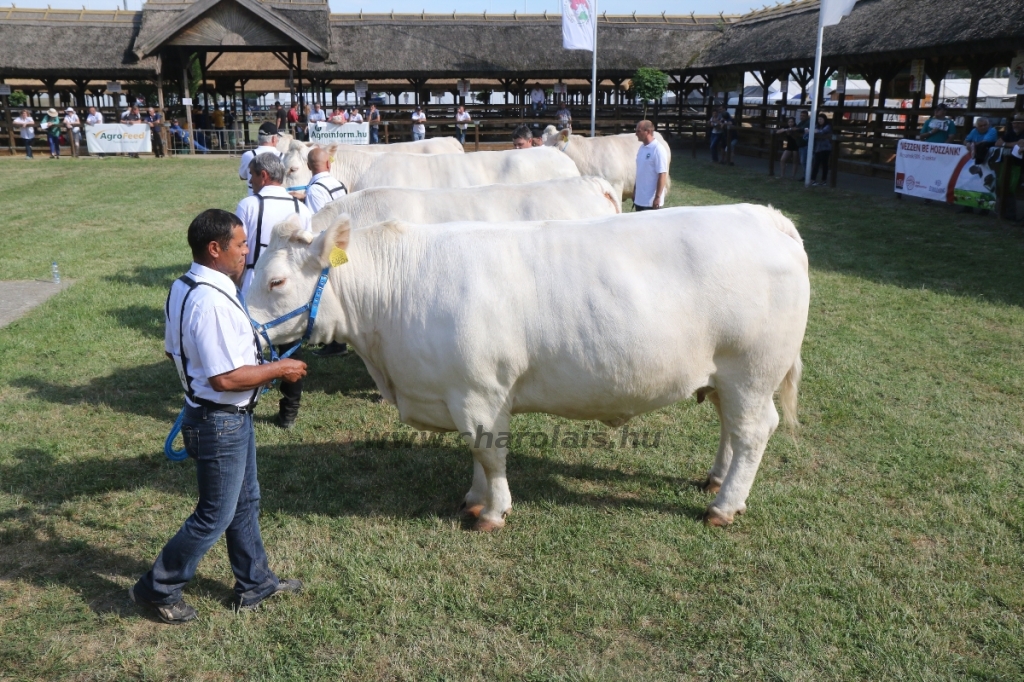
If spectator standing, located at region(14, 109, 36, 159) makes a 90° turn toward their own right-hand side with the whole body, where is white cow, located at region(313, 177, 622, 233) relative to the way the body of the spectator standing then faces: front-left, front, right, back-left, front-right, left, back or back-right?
left

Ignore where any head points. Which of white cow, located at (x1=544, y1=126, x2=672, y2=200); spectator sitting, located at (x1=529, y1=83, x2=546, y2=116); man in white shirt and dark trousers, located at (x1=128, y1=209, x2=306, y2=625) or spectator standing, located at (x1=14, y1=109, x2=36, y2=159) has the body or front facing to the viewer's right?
the man in white shirt and dark trousers

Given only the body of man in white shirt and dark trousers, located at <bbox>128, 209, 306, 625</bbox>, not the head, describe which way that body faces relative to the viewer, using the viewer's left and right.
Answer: facing to the right of the viewer

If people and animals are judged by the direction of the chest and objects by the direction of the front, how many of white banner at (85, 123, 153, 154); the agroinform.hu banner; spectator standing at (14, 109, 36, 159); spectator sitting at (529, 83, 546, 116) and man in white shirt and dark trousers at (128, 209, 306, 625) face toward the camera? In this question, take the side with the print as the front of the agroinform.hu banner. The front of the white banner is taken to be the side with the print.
4

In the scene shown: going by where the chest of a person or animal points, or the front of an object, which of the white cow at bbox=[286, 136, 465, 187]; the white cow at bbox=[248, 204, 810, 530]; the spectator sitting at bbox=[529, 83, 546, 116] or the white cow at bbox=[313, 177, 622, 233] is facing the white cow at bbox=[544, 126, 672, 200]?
the spectator sitting

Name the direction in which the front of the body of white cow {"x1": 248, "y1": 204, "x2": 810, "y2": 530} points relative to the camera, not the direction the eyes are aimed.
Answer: to the viewer's left

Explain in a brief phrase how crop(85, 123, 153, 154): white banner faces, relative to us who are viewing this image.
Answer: facing the viewer

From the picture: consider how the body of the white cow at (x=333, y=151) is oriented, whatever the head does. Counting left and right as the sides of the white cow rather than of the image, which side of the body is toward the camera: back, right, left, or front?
left

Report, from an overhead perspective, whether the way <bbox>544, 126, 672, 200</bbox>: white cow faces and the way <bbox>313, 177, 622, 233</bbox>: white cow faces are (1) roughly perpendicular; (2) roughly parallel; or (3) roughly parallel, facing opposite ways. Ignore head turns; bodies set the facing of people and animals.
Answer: roughly parallel

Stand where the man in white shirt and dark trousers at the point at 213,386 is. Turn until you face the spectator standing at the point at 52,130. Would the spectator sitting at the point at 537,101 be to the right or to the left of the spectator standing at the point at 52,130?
right

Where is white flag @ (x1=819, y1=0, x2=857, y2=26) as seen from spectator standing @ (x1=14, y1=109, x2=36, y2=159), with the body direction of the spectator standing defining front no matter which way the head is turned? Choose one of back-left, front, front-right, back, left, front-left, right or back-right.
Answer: front-left

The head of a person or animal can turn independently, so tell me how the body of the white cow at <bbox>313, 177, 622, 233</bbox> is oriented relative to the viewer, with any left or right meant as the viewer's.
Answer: facing to the left of the viewer

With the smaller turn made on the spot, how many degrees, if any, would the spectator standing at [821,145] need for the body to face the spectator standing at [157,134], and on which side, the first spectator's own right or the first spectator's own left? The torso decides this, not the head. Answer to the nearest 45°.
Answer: approximately 45° to the first spectator's own right

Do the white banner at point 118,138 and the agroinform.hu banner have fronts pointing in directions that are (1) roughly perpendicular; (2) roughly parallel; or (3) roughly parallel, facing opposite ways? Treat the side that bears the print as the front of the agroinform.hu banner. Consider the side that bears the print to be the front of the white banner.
roughly parallel

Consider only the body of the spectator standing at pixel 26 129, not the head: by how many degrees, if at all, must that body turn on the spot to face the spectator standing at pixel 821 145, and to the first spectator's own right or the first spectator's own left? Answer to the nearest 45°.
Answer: approximately 45° to the first spectator's own left

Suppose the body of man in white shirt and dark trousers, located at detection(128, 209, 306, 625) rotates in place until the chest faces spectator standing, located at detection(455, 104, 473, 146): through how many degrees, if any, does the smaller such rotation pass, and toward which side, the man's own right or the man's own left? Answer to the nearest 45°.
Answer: approximately 90° to the man's own left

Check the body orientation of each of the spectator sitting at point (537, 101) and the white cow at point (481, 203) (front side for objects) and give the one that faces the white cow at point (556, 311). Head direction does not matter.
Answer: the spectator sitting

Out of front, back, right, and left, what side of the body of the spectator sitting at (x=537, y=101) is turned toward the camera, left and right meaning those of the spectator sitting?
front
